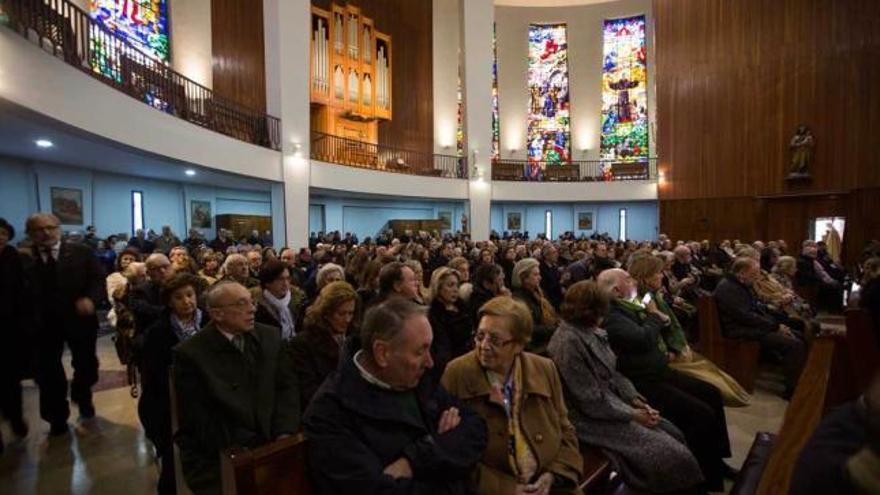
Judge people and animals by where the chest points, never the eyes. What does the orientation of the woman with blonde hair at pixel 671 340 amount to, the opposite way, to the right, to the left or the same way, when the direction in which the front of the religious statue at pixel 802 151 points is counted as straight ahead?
to the left

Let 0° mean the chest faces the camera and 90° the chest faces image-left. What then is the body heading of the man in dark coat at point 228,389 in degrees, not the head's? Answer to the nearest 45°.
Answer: approximately 315°

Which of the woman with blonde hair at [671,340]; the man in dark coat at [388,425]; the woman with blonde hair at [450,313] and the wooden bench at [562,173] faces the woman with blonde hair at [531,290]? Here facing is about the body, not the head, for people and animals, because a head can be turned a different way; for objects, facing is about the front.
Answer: the wooden bench

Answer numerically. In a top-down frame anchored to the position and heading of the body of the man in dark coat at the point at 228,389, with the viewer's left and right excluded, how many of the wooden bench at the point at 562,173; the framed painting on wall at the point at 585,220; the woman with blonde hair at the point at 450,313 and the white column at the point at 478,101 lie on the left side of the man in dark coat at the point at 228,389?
4

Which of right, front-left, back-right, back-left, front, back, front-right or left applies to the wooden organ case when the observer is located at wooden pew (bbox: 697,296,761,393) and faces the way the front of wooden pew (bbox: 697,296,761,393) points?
back

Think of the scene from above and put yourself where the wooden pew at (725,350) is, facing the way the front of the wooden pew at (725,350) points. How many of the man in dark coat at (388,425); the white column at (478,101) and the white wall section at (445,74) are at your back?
2

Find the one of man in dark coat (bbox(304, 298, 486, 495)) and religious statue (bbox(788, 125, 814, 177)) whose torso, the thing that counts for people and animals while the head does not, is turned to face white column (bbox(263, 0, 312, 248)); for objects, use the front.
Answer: the religious statue

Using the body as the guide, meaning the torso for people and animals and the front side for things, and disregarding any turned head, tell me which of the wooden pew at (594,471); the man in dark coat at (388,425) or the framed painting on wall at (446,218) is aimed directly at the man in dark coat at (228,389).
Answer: the framed painting on wall

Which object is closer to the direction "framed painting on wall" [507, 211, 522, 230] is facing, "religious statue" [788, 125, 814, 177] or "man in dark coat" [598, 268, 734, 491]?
the man in dark coat

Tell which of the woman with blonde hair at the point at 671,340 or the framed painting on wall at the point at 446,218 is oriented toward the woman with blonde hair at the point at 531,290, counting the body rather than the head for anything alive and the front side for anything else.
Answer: the framed painting on wall

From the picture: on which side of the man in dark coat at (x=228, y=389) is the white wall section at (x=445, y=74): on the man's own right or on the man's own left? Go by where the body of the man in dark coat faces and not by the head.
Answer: on the man's own left

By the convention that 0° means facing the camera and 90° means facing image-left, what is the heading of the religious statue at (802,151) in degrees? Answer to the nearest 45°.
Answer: approximately 45°

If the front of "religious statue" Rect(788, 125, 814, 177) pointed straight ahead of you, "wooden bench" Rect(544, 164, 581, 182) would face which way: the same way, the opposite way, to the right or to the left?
to the left

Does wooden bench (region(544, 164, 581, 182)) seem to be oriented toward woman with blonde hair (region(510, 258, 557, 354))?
yes

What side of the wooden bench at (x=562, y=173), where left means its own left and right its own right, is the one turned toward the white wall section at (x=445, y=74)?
right
